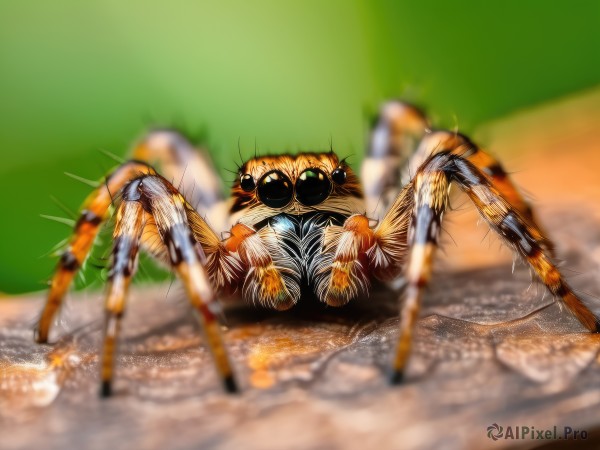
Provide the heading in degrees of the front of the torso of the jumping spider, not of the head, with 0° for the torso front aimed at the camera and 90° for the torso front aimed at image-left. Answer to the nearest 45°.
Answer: approximately 0°
